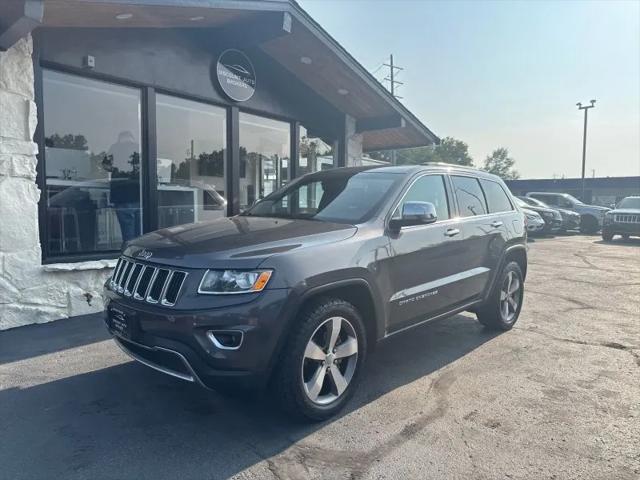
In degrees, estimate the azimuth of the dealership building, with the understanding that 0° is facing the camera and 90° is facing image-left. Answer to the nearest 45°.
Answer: approximately 315°

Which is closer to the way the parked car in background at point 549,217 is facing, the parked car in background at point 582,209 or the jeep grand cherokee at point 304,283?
the jeep grand cherokee

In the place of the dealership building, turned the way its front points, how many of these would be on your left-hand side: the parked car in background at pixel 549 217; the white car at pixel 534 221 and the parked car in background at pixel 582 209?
3

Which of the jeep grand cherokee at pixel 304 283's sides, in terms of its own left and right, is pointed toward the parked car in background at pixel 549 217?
back

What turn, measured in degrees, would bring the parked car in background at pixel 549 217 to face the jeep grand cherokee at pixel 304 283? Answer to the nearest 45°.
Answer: approximately 45° to its right

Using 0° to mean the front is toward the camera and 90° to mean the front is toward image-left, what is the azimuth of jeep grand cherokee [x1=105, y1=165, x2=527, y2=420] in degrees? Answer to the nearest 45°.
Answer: approximately 45°

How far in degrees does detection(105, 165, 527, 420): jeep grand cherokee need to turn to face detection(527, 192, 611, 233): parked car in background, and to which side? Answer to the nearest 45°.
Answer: approximately 180°

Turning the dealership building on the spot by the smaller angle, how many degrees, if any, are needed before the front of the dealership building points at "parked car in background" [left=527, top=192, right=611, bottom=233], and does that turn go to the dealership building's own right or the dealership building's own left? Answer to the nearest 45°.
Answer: approximately 90° to the dealership building's own left
